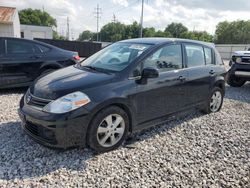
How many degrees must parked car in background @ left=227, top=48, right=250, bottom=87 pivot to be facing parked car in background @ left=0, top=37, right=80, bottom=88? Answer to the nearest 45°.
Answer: approximately 45° to its right

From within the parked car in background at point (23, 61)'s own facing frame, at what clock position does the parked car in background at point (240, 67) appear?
the parked car in background at point (240, 67) is roughly at 6 o'clock from the parked car in background at point (23, 61).

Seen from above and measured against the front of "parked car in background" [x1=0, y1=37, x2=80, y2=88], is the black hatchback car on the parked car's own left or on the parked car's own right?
on the parked car's own left

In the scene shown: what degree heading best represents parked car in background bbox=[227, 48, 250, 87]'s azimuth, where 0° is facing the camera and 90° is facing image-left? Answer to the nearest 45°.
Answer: approximately 0°

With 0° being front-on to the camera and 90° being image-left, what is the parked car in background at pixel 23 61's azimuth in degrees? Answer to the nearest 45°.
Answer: approximately 90°

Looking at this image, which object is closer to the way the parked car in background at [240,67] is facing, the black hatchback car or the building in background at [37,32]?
the black hatchback car

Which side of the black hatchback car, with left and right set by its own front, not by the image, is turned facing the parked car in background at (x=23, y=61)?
right

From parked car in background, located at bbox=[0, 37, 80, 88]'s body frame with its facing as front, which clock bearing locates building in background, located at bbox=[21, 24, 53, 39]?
The building in background is roughly at 3 o'clock from the parked car in background.

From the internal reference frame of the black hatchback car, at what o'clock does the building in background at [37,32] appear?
The building in background is roughly at 4 o'clock from the black hatchback car.

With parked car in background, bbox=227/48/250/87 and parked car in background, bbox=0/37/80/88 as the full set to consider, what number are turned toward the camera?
1

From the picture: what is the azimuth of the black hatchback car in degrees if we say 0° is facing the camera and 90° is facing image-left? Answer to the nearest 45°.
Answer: approximately 45°
